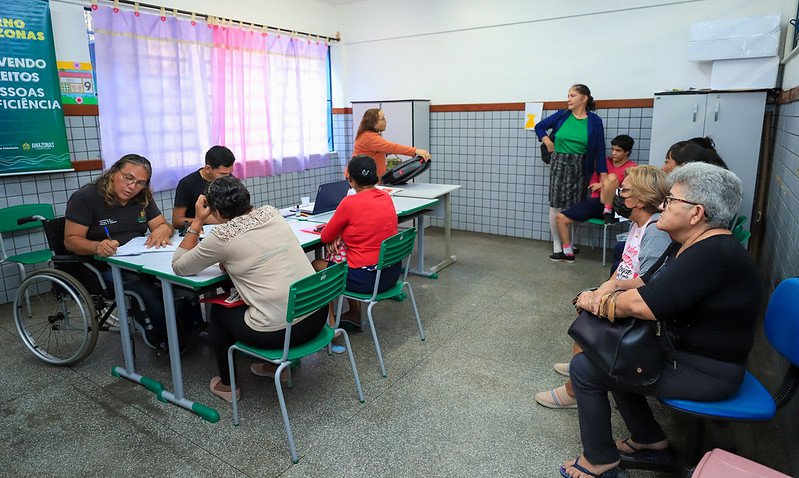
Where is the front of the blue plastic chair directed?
to the viewer's left

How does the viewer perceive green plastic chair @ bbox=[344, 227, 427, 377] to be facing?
facing away from the viewer and to the left of the viewer

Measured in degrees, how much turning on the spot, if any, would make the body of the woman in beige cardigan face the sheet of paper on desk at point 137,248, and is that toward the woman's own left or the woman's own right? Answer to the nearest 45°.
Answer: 0° — they already face it

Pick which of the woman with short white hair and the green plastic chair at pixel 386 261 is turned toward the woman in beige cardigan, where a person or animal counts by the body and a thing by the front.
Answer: the woman with short white hair

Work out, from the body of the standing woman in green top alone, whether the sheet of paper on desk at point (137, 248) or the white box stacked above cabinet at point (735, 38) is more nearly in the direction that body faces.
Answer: the sheet of paper on desk

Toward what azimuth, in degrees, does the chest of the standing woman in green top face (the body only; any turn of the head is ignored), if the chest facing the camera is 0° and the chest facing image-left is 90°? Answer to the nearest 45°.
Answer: approximately 45°

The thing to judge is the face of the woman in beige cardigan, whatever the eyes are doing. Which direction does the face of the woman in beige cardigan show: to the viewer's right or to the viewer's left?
to the viewer's left

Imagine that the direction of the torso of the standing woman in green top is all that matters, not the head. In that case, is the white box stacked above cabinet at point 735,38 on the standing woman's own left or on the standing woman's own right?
on the standing woman's own left

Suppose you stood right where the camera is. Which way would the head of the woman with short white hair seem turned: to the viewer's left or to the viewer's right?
to the viewer's left

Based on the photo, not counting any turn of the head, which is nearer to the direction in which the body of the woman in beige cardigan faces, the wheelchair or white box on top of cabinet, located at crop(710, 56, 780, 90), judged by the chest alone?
the wheelchair

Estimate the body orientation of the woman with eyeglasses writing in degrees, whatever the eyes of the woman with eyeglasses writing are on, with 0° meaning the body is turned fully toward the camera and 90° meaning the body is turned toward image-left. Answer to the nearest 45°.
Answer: approximately 315°

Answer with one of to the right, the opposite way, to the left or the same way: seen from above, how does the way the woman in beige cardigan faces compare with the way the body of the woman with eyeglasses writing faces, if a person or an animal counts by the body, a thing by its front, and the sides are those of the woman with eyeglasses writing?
the opposite way
